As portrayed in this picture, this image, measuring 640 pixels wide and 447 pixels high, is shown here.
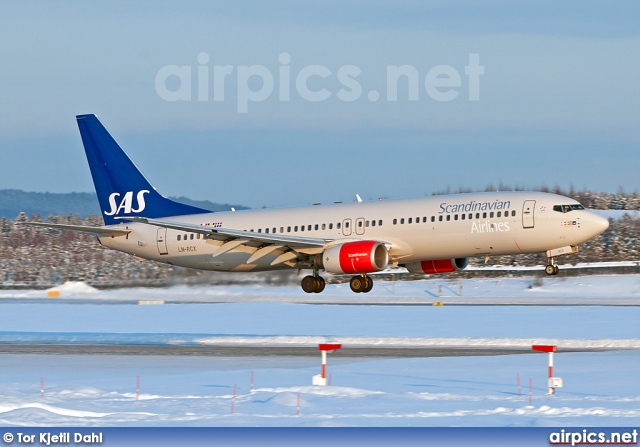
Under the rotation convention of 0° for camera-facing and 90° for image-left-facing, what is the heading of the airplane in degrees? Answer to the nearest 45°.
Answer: approximately 315°
